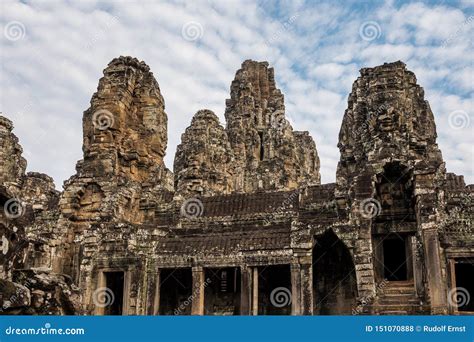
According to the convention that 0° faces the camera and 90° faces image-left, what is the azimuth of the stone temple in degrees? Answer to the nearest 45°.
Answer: approximately 0°
